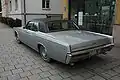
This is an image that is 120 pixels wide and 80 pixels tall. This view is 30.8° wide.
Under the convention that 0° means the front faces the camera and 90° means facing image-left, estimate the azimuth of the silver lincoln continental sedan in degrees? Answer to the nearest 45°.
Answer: approximately 135°
